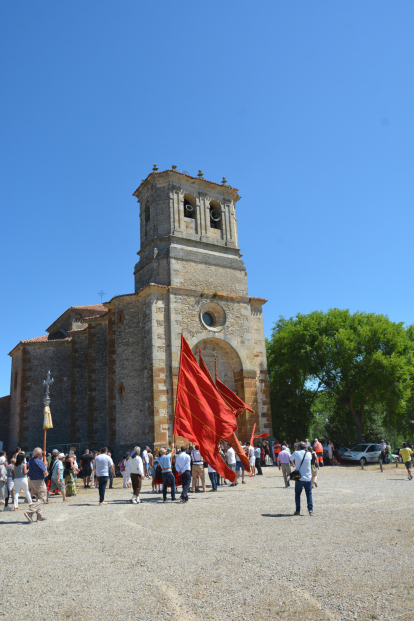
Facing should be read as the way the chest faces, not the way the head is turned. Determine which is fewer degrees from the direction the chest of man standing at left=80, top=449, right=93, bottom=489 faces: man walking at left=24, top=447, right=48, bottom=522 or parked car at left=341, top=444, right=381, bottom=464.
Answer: the parked car

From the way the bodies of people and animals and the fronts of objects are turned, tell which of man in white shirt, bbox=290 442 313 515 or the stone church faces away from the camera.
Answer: the man in white shirt

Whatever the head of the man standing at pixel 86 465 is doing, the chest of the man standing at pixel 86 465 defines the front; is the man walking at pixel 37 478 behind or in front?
behind

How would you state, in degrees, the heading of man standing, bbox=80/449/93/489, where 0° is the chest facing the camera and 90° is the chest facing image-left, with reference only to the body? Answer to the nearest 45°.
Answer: approximately 180°

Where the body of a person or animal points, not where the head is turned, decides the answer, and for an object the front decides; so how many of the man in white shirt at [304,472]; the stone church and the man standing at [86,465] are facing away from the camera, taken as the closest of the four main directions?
2

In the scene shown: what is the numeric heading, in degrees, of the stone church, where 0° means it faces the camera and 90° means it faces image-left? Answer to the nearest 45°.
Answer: approximately 315°

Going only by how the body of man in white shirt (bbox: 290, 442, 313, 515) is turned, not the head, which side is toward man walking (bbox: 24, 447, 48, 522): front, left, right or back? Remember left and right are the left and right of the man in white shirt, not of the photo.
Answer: left

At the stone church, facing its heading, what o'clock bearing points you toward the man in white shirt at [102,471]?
The man in white shirt is roughly at 2 o'clock from the stone church.

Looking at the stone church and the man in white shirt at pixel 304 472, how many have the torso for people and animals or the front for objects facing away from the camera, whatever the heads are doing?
1

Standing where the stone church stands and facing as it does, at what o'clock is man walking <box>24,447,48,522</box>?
The man walking is roughly at 2 o'clock from the stone church.

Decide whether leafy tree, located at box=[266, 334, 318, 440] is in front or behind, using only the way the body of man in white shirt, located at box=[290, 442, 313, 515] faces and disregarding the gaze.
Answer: in front

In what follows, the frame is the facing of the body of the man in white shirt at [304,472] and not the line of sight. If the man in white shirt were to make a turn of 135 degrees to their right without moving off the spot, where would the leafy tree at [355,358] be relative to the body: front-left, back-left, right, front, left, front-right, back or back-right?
back-left

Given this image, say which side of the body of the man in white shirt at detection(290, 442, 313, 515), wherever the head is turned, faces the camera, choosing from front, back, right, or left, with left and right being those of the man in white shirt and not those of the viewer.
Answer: back

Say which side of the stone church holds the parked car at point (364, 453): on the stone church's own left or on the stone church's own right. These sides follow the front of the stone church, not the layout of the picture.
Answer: on the stone church's own left
